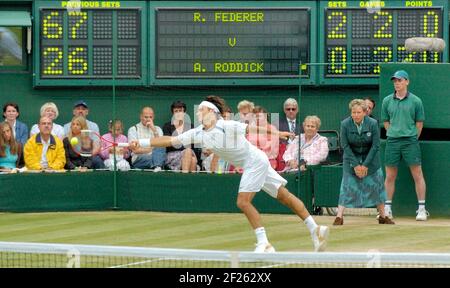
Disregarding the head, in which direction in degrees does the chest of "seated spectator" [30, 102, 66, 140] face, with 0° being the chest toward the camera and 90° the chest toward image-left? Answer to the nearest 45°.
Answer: approximately 0°

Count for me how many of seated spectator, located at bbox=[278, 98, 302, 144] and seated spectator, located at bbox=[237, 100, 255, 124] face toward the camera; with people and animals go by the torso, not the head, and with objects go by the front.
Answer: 2

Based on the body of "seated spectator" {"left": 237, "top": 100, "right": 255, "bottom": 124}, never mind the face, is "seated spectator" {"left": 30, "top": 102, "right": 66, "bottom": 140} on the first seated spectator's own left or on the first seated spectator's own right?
on the first seated spectator's own right

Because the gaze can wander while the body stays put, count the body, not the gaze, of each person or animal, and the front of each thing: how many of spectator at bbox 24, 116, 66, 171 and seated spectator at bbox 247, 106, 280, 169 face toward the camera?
2

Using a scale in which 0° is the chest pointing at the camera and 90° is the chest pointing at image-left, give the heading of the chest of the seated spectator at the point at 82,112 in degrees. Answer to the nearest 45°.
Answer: approximately 0°

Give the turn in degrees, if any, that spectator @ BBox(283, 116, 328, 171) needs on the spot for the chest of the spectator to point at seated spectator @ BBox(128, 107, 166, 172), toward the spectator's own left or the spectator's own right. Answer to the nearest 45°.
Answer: approximately 45° to the spectator's own right

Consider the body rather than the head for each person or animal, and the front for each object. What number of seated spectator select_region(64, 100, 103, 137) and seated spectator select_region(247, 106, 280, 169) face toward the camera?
2
